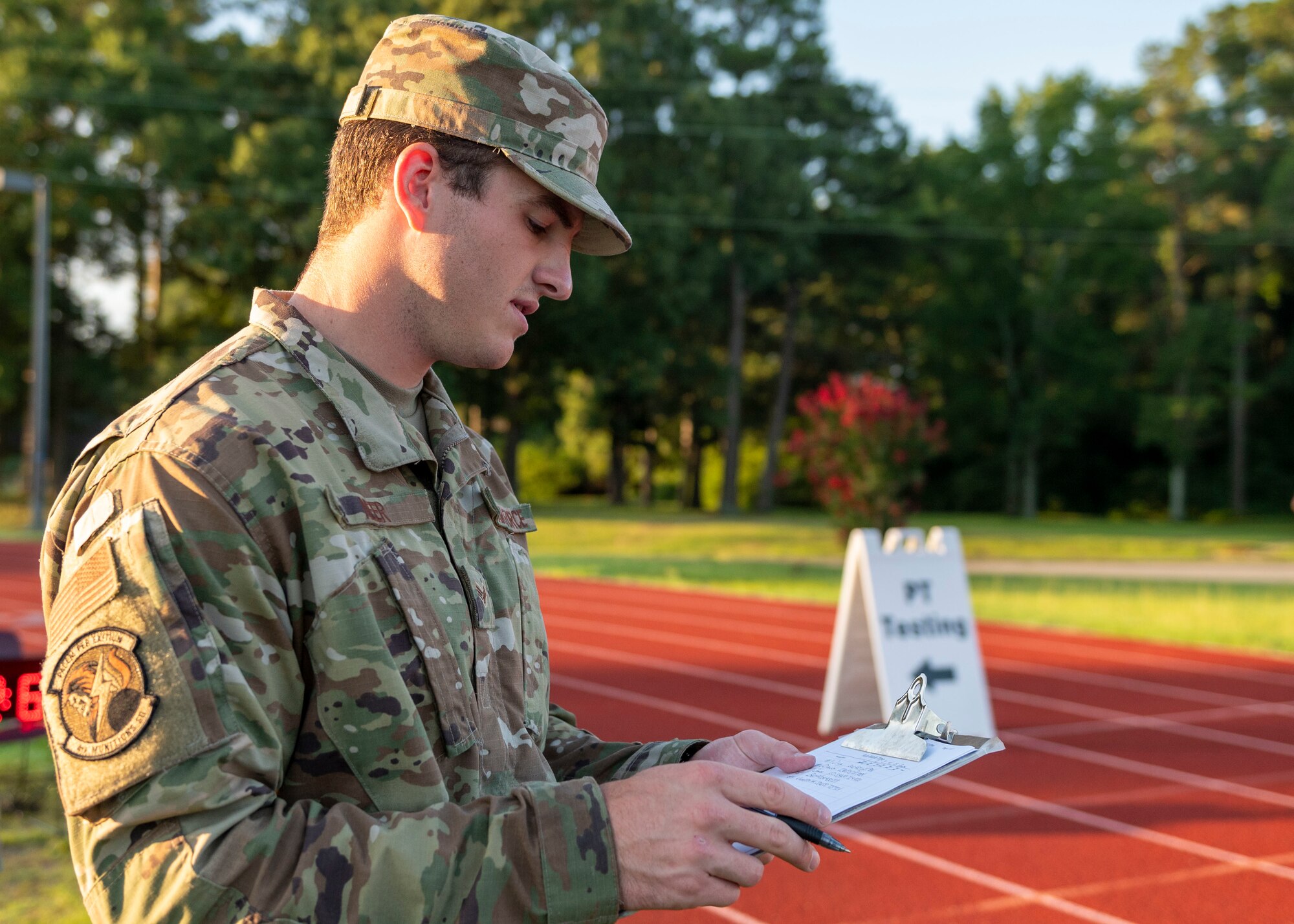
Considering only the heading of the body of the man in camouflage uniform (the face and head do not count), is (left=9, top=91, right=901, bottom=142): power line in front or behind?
behind

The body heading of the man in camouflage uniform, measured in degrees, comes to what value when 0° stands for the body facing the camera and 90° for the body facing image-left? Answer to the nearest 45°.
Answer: approximately 315°

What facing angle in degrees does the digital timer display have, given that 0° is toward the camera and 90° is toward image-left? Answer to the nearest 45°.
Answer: approximately 0°

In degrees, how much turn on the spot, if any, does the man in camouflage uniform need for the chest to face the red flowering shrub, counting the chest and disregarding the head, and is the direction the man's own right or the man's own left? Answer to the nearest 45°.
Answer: approximately 135° to the man's own left

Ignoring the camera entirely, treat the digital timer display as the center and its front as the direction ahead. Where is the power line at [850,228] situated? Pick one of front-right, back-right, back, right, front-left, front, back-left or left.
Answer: back-left

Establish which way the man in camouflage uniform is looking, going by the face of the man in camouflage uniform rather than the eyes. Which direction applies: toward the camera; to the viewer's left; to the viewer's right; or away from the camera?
to the viewer's right

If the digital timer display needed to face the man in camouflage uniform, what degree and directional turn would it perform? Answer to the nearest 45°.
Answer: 0° — it already faces them

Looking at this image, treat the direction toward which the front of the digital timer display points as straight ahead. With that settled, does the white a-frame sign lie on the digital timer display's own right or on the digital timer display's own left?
on the digital timer display's own left
